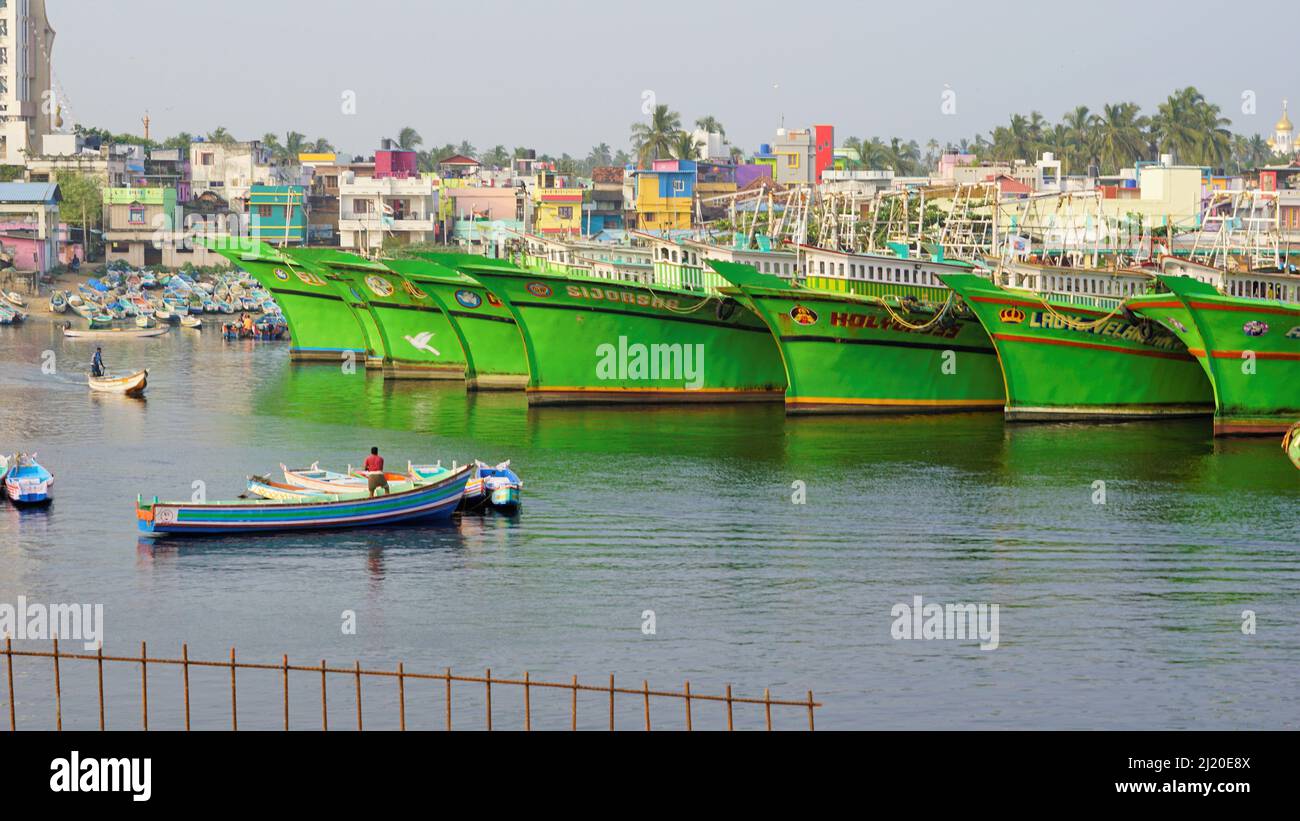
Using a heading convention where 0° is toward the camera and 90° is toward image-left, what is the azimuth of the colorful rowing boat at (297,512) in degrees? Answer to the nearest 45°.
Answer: approximately 270°

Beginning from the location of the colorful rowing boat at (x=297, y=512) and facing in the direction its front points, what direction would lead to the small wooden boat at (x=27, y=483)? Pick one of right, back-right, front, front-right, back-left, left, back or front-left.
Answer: back-left

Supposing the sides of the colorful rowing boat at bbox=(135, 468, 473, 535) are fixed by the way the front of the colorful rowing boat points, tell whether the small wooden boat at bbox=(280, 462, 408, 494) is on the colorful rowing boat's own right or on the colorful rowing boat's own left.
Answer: on the colorful rowing boat's own left
